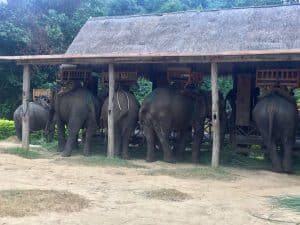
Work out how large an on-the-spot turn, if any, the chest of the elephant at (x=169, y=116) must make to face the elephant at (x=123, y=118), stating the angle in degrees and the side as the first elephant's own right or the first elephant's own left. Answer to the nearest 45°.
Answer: approximately 135° to the first elephant's own left

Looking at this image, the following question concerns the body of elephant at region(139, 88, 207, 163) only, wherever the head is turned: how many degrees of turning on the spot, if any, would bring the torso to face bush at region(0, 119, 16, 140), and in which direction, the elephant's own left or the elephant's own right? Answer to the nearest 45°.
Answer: approximately 90° to the elephant's own left

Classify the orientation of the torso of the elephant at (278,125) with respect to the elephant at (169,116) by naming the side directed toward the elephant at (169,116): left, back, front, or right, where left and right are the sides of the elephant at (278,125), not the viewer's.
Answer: left

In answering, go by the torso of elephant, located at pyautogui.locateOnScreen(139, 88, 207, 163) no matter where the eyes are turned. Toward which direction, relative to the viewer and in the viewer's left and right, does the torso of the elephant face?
facing away from the viewer and to the right of the viewer

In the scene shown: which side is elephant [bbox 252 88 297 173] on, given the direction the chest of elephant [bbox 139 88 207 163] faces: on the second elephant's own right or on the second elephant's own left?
on the second elephant's own right

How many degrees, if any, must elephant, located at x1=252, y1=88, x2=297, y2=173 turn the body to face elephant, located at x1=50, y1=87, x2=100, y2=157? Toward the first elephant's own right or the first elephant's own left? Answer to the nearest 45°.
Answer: approximately 90° to the first elephant's own left

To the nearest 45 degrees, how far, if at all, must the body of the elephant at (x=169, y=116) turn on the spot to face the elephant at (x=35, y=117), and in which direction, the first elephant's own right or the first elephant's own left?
approximately 90° to the first elephant's own left

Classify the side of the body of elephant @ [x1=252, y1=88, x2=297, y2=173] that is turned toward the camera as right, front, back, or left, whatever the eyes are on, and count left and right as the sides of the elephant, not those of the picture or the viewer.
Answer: back

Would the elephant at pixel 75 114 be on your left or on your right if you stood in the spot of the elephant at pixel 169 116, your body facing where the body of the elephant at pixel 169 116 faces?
on your left
